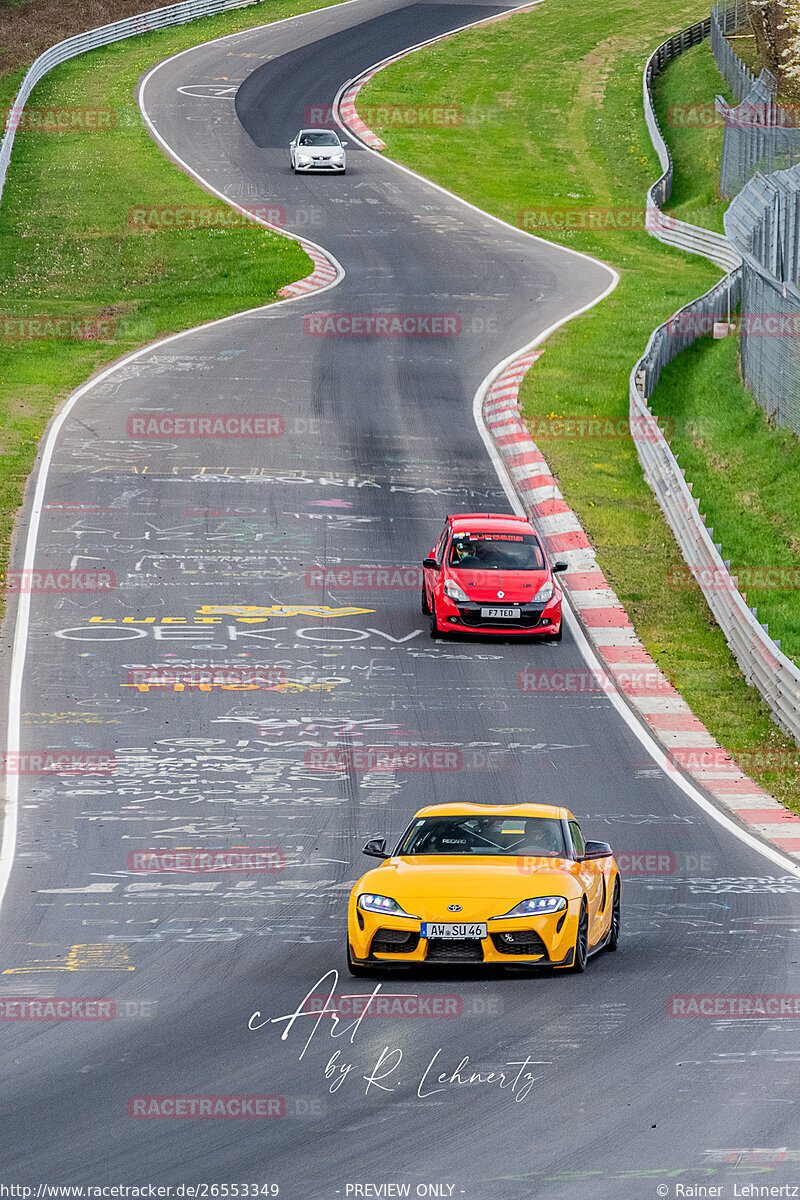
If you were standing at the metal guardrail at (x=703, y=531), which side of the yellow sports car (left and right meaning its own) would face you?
back

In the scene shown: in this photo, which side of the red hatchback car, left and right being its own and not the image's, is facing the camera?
front

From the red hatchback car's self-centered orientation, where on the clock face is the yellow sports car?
The yellow sports car is roughly at 12 o'clock from the red hatchback car.

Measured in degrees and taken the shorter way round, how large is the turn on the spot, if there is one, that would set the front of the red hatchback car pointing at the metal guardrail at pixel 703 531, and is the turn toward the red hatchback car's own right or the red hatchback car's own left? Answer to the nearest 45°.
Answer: approximately 135° to the red hatchback car's own left

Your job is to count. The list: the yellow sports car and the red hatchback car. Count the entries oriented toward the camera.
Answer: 2

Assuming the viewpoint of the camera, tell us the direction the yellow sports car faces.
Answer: facing the viewer

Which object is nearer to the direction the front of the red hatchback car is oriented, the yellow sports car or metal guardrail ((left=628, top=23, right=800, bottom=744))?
the yellow sports car

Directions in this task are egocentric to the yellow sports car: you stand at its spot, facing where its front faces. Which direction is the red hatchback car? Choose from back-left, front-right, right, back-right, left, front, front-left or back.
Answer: back
